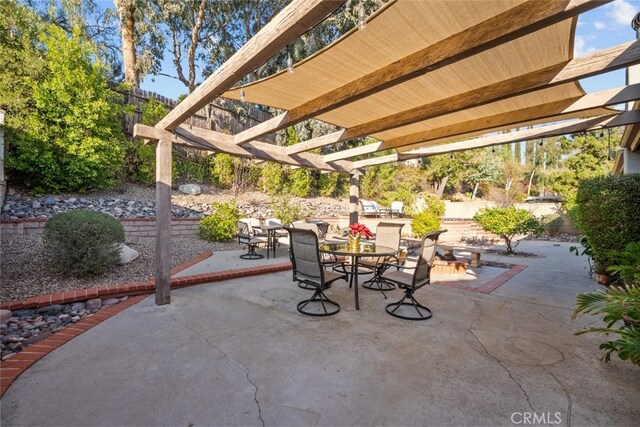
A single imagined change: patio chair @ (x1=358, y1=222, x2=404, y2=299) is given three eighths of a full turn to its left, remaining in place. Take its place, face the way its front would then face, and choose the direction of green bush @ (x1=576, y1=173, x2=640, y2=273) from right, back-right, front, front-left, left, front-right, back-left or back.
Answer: front

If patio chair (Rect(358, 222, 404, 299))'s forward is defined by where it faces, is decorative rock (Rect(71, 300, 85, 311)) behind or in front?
in front

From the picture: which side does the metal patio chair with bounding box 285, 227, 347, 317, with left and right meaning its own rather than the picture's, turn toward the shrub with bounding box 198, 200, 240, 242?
left

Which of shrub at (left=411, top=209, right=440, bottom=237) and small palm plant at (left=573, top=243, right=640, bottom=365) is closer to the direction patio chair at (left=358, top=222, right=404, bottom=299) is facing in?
the small palm plant

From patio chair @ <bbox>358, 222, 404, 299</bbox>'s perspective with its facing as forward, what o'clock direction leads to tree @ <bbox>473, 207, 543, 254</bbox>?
The tree is roughly at 6 o'clock from the patio chair.

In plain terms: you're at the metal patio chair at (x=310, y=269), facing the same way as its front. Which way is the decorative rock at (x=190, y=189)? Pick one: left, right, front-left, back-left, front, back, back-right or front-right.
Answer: left

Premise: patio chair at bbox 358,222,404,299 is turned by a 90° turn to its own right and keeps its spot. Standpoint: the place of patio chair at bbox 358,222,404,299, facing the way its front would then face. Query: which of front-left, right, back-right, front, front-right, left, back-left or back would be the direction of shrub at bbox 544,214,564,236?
right

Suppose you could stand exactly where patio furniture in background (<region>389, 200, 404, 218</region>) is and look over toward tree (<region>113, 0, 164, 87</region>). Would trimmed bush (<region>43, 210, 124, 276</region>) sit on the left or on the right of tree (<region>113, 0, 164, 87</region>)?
left

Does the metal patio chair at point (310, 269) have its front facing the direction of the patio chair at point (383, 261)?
yes

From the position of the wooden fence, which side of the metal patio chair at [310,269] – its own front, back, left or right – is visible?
left

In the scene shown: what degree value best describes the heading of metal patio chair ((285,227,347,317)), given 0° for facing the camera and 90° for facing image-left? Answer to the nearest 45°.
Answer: approximately 225°

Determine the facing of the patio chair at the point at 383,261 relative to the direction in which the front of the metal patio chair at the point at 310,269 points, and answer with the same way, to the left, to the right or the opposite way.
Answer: the opposite way

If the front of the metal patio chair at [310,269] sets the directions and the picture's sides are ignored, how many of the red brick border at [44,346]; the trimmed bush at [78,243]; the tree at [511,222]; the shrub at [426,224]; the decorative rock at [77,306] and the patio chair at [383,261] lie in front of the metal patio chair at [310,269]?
3
